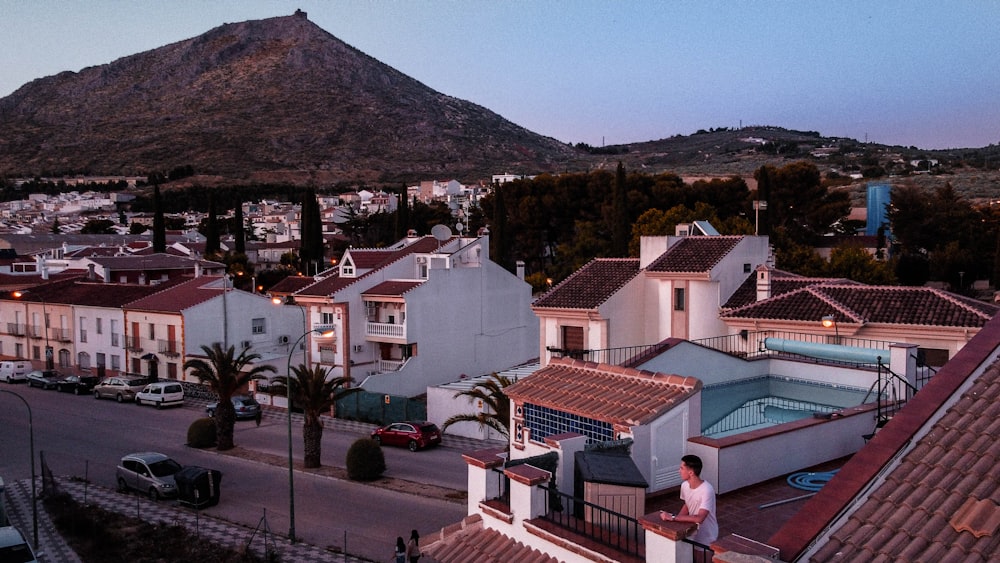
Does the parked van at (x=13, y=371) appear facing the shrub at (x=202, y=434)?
no

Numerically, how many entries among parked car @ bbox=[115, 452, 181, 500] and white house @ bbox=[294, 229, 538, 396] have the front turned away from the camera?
0

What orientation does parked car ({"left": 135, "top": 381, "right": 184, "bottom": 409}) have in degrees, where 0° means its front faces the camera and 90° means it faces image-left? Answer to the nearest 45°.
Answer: approximately 135°

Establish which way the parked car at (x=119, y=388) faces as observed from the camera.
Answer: facing away from the viewer and to the left of the viewer

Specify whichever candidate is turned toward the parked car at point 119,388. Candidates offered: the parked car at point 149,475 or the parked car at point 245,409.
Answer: the parked car at point 245,409

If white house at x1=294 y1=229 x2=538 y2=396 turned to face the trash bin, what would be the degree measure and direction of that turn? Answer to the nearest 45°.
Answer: approximately 45° to its left

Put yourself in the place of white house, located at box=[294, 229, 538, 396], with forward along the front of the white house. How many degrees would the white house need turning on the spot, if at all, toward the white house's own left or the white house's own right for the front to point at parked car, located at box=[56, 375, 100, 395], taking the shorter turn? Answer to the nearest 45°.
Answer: approximately 45° to the white house's own right

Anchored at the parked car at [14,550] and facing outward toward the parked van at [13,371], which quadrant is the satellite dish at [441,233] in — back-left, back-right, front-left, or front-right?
front-right

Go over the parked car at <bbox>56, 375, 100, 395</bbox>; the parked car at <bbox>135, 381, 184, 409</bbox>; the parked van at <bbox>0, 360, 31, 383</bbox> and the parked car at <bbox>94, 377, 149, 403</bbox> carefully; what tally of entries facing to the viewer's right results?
0

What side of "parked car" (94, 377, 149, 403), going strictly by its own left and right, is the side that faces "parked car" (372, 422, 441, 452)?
back

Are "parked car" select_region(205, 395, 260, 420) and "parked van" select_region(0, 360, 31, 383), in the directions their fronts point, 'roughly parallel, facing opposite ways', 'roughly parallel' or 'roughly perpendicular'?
roughly parallel

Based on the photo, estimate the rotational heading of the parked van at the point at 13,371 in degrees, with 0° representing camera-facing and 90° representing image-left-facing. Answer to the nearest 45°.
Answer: approximately 135°

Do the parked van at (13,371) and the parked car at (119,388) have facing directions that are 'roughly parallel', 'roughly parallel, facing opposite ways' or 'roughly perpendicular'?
roughly parallel

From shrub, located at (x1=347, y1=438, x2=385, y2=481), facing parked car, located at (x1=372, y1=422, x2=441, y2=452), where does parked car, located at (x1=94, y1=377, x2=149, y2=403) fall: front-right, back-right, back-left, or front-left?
front-left

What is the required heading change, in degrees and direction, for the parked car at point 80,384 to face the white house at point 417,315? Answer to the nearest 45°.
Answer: approximately 180°

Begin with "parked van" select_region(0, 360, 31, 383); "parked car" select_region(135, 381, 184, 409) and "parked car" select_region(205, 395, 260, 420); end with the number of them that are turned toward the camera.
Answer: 0
